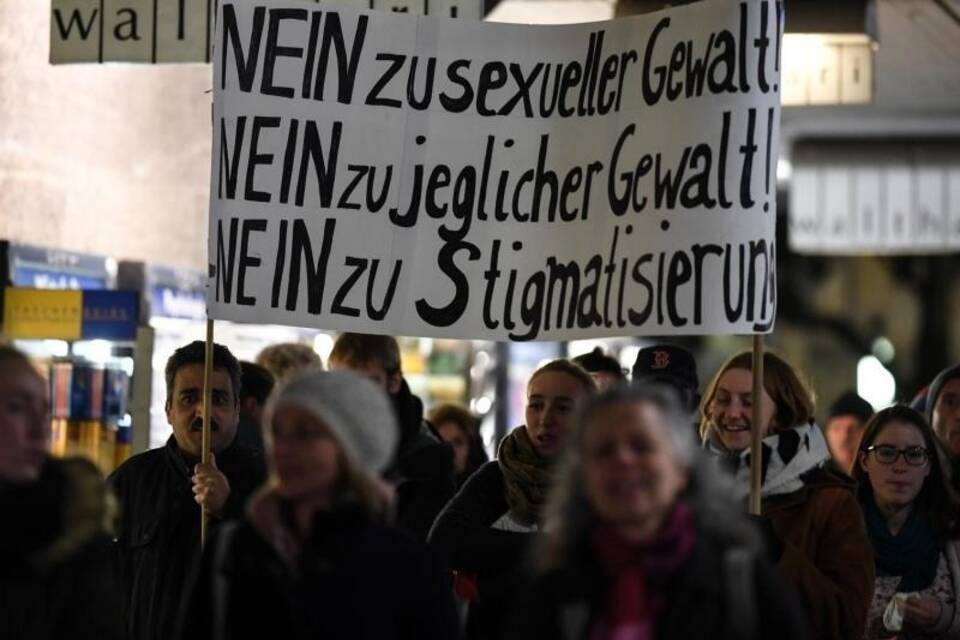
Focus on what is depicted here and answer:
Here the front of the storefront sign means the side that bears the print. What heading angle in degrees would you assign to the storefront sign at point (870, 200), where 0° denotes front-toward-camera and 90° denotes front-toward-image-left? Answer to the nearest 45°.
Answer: approximately 0°

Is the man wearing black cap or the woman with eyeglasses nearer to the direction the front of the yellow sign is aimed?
the woman with eyeglasses

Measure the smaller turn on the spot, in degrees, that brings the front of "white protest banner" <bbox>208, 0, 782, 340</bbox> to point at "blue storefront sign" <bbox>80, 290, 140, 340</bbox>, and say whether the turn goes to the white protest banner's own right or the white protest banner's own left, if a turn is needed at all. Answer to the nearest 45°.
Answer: approximately 135° to the white protest banner's own right

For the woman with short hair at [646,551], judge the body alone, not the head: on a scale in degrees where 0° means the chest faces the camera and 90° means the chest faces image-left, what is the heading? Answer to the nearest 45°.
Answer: approximately 0°

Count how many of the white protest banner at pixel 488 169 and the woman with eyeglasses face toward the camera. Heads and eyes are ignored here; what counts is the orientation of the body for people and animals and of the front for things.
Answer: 2

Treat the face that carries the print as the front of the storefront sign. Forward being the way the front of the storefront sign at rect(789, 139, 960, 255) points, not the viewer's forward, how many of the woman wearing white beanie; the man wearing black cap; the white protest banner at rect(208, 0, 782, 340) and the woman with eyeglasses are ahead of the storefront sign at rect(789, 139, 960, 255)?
4

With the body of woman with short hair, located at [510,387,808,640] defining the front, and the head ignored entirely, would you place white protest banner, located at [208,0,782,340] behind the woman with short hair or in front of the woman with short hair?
behind
